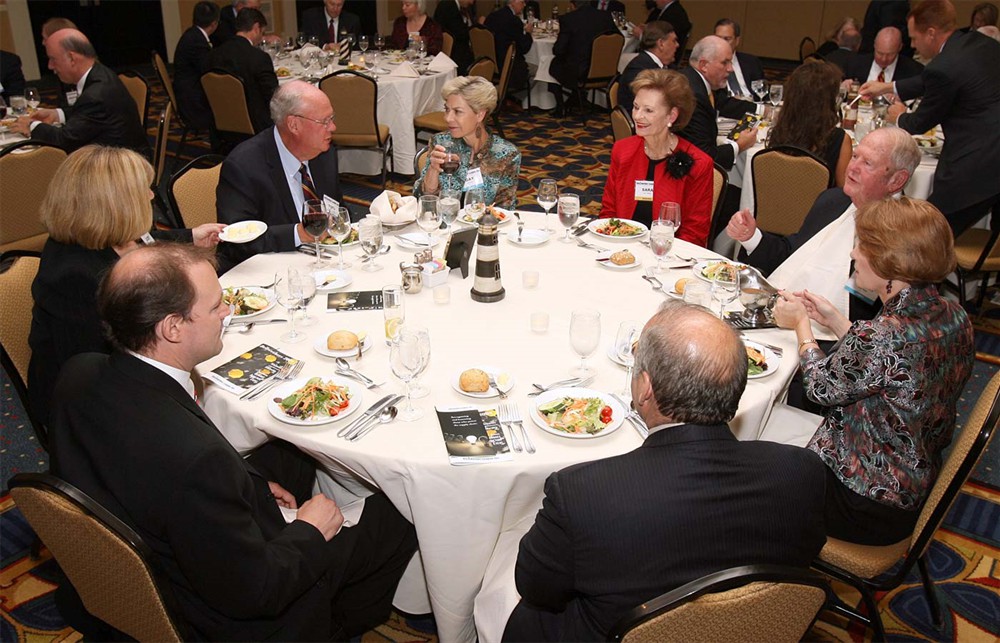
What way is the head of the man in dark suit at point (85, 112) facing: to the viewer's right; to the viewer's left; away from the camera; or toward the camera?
to the viewer's left

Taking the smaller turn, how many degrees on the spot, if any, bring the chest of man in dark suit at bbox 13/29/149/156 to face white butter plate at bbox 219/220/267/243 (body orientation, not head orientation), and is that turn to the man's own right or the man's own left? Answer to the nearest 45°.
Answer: approximately 90° to the man's own left

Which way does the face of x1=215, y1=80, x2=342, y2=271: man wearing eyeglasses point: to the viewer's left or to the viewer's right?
to the viewer's right

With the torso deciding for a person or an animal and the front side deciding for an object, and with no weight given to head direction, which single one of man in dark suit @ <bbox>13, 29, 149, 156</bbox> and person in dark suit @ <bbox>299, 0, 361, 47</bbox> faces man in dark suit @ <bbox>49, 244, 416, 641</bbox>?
the person in dark suit

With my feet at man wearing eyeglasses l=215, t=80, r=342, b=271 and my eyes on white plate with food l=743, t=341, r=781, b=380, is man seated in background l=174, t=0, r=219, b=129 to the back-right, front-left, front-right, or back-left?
back-left

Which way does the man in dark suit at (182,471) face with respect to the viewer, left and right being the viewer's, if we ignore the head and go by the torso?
facing away from the viewer and to the right of the viewer

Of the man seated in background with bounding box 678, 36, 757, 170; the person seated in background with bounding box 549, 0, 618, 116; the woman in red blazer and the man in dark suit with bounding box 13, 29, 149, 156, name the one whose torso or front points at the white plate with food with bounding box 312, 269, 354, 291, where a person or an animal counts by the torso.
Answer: the woman in red blazer

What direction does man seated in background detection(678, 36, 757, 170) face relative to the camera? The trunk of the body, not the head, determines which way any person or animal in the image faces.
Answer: to the viewer's right

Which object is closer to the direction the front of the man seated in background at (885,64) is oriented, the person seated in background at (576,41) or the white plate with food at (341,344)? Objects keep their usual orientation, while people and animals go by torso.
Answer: the white plate with food

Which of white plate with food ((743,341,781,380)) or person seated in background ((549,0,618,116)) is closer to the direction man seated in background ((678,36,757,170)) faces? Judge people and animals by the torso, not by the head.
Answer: the white plate with food

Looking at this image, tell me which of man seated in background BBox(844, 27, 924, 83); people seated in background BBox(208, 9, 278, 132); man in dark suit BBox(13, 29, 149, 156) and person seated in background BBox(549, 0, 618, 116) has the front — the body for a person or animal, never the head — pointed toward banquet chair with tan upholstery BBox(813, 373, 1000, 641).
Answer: man seated in background BBox(844, 27, 924, 83)

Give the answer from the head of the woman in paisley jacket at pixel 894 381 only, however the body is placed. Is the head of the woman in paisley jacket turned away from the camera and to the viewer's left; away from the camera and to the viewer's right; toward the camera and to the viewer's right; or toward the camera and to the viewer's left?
away from the camera and to the viewer's left

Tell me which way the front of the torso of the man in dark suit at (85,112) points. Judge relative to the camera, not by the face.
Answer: to the viewer's left
